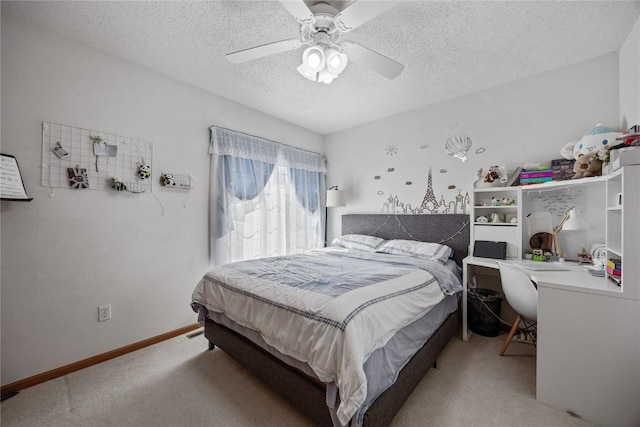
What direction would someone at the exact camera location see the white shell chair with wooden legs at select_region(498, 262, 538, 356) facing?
facing away from the viewer and to the right of the viewer

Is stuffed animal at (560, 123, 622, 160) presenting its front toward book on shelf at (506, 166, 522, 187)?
no

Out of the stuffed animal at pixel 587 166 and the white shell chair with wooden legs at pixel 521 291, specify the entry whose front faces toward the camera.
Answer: the stuffed animal

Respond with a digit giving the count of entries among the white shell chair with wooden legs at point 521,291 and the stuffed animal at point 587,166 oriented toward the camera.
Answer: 1

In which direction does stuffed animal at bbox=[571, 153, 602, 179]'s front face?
toward the camera

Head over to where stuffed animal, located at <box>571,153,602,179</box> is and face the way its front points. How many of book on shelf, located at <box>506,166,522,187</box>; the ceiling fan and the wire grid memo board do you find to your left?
0

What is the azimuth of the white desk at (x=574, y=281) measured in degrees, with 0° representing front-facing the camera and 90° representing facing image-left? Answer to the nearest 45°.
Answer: approximately 45°

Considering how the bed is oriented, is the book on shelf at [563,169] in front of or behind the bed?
behind

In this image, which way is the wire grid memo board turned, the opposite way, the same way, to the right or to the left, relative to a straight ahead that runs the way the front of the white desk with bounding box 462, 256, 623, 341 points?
the opposite way

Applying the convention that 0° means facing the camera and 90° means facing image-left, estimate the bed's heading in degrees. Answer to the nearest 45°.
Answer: approximately 45°

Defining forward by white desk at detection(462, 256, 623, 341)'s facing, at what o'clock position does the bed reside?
The bed is roughly at 12 o'clock from the white desk.
